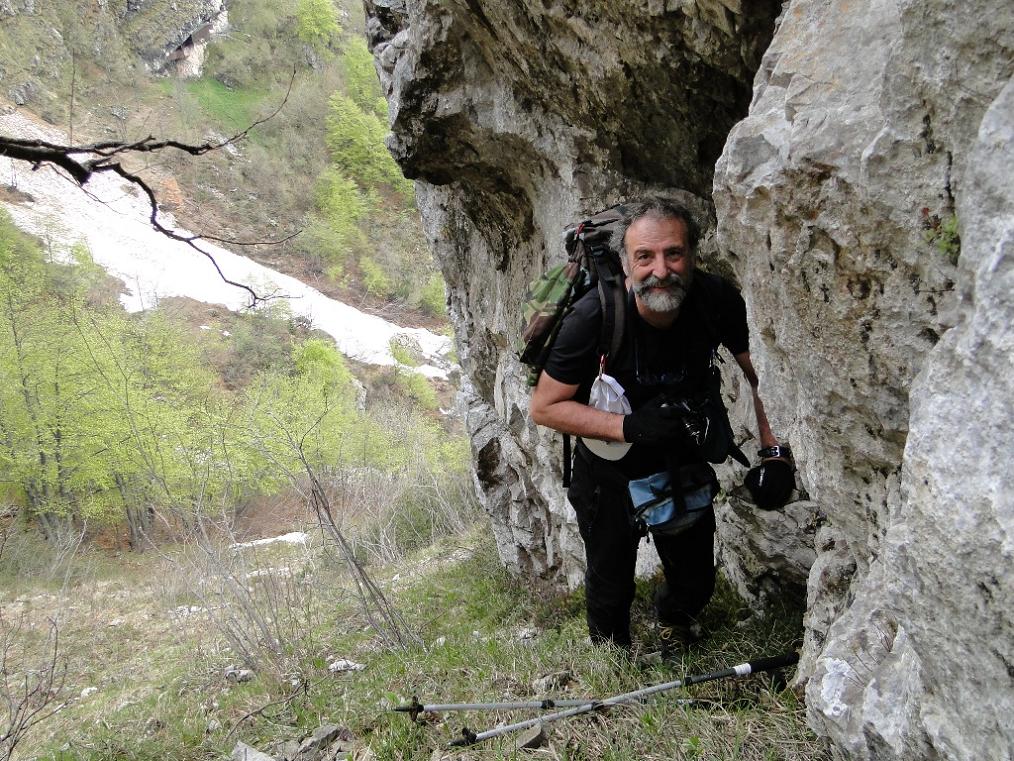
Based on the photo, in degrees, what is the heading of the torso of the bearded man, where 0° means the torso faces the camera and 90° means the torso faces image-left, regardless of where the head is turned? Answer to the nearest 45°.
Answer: approximately 0°

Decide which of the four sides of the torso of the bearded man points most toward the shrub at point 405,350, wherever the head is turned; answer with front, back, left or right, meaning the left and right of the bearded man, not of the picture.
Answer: back
